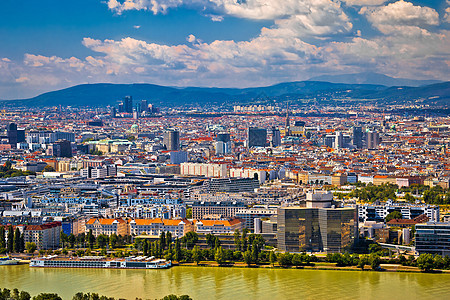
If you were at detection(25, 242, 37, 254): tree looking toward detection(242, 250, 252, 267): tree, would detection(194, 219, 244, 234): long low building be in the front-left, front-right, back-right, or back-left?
front-left

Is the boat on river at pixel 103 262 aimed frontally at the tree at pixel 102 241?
no

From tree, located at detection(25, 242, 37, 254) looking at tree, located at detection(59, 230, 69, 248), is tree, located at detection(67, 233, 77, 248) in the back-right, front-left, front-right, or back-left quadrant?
front-right
